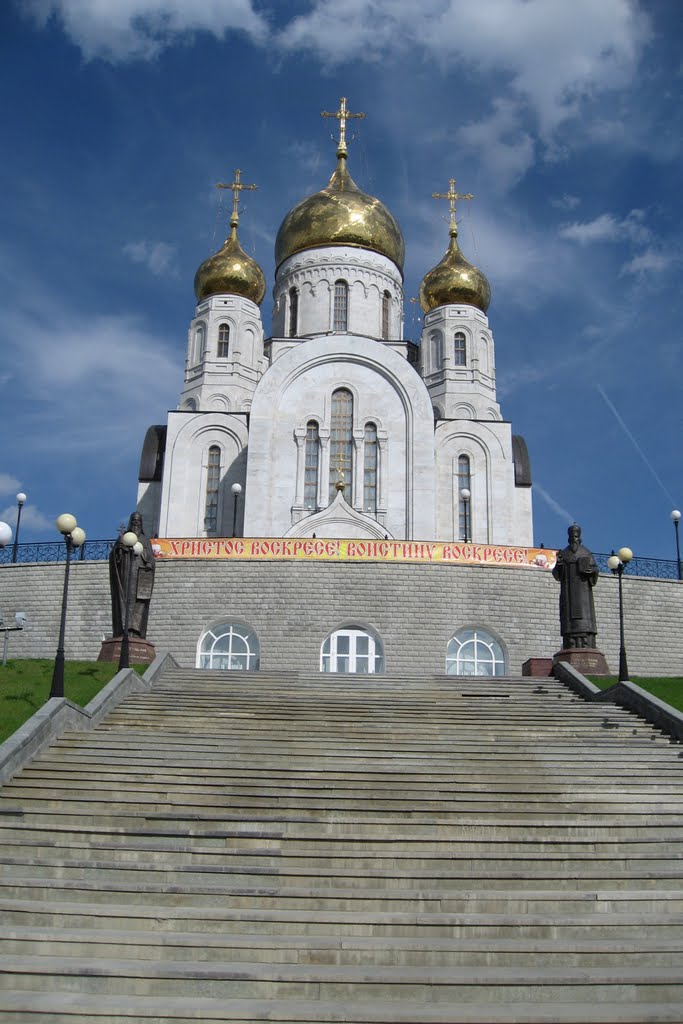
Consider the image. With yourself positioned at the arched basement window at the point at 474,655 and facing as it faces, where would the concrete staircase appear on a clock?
The concrete staircase is roughly at 12 o'clock from the arched basement window.

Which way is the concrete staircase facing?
toward the camera

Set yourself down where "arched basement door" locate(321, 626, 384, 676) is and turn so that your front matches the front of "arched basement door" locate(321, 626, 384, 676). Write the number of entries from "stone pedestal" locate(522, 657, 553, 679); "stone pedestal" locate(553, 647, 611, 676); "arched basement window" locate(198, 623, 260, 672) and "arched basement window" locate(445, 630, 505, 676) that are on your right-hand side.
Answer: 1

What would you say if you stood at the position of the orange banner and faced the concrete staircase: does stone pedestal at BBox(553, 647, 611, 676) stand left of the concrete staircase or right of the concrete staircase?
left

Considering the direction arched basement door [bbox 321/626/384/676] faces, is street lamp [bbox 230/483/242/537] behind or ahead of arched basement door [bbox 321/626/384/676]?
behind

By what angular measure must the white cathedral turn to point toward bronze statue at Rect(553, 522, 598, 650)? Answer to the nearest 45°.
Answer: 0° — it already faces it

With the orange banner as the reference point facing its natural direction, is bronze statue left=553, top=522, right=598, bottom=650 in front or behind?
in front

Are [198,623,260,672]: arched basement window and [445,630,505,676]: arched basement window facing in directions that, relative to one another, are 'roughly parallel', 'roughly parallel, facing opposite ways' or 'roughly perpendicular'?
roughly parallel

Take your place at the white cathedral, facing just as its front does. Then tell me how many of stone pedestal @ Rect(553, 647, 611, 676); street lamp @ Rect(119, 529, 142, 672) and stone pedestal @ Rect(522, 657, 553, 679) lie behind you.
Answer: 0

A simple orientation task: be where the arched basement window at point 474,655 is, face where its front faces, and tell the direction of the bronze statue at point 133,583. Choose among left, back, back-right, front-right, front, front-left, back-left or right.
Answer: front-right

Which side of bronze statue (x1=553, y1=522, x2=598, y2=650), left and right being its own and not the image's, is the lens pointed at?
front

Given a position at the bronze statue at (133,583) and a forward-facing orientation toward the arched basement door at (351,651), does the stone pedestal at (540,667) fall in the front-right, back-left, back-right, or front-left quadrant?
front-right

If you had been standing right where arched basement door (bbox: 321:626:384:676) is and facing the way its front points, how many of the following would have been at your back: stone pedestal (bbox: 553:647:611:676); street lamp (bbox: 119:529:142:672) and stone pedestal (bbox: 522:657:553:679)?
0

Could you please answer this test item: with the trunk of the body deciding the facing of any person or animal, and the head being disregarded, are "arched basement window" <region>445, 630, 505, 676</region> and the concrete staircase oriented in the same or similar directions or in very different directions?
same or similar directions
